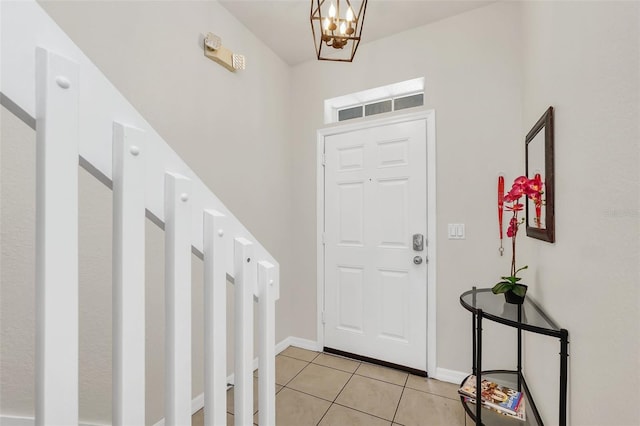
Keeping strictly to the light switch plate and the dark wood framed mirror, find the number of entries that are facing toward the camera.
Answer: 1

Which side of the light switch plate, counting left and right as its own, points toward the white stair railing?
front

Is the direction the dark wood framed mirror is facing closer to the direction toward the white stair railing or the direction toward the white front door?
the white front door

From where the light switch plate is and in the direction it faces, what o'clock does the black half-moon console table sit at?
The black half-moon console table is roughly at 11 o'clock from the light switch plate.

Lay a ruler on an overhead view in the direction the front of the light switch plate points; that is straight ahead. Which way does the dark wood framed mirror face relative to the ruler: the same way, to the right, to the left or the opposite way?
to the right

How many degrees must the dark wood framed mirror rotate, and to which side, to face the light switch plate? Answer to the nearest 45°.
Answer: approximately 45° to its right

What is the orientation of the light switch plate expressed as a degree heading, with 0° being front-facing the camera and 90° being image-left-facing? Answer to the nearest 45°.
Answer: approximately 0°

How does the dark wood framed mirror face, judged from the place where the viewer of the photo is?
facing to the left of the viewer
